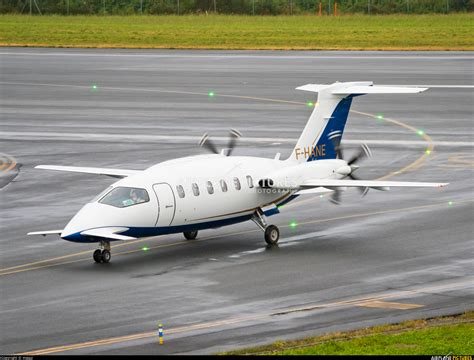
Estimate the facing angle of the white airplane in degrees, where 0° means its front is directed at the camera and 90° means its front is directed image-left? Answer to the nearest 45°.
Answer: approximately 45°
